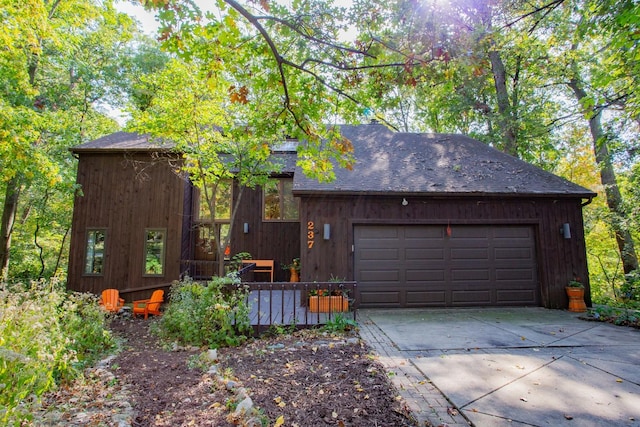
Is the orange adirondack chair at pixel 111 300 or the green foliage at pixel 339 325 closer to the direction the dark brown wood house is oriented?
the green foliage

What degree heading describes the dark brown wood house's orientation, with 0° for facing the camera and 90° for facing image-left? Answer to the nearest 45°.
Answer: approximately 0°

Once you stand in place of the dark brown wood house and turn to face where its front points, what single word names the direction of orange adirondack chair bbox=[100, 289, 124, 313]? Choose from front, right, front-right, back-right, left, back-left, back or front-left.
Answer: right

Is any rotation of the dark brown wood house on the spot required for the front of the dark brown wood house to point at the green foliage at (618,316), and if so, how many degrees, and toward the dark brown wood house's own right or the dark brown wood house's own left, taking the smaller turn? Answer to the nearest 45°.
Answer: approximately 45° to the dark brown wood house's own left

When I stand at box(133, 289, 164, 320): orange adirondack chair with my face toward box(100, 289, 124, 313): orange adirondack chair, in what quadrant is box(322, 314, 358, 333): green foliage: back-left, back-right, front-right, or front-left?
back-left

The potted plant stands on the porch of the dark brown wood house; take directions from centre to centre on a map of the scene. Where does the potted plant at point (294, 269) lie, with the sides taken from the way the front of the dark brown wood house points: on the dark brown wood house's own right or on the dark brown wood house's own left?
on the dark brown wood house's own right

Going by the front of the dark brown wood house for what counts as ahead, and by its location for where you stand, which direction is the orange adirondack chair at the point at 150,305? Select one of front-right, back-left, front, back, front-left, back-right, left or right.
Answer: right
